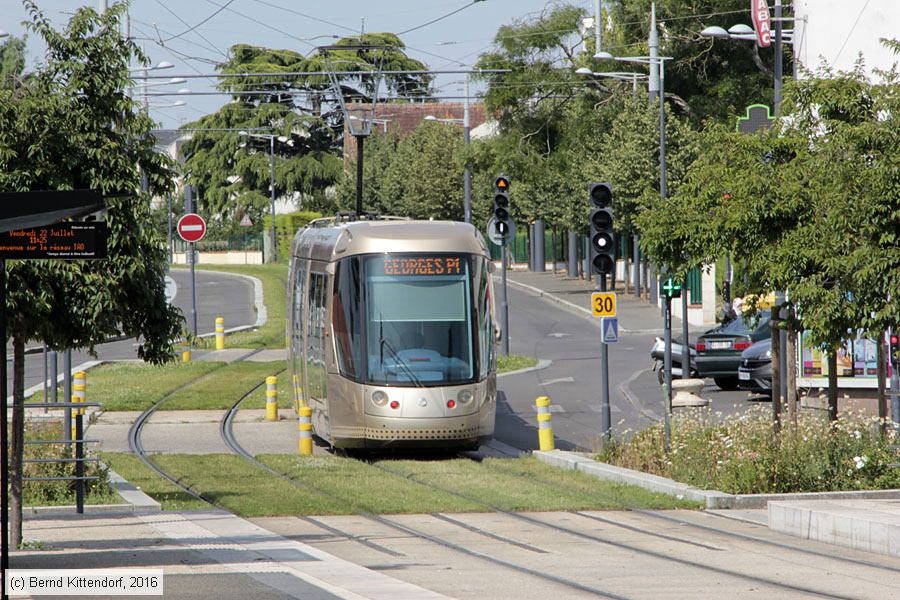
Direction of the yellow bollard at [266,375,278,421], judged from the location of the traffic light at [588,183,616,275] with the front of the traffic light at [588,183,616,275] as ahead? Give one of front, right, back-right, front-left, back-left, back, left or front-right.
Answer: back-right

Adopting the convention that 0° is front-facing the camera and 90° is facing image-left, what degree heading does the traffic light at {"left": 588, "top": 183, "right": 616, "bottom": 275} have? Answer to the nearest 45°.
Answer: approximately 0°

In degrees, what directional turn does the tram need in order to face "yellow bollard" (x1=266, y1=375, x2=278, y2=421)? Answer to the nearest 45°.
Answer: approximately 135° to its right

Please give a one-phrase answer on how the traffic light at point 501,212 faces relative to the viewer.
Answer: facing the viewer

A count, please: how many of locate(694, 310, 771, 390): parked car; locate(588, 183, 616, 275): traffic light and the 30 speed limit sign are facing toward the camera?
2

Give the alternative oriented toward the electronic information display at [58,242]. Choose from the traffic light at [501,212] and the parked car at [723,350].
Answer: the traffic light

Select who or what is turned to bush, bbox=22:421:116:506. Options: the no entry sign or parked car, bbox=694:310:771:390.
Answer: the no entry sign

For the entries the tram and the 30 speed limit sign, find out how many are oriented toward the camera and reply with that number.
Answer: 2

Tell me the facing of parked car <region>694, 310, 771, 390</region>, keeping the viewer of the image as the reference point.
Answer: facing away from the viewer and to the right of the viewer

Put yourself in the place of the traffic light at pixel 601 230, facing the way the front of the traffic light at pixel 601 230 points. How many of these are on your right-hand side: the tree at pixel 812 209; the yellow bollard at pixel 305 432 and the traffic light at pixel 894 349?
1

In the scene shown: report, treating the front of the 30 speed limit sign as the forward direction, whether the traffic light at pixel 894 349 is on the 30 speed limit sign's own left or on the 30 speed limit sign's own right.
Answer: on the 30 speed limit sign's own left

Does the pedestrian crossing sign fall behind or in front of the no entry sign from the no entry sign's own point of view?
in front

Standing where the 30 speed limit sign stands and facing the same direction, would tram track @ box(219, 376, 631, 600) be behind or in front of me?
in front

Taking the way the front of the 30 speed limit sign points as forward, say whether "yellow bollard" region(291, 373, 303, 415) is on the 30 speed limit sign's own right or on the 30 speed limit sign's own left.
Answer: on the 30 speed limit sign's own right

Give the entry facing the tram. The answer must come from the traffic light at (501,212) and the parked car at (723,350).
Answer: the traffic light

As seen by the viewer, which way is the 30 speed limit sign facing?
toward the camera

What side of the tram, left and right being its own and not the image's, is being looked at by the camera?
front
